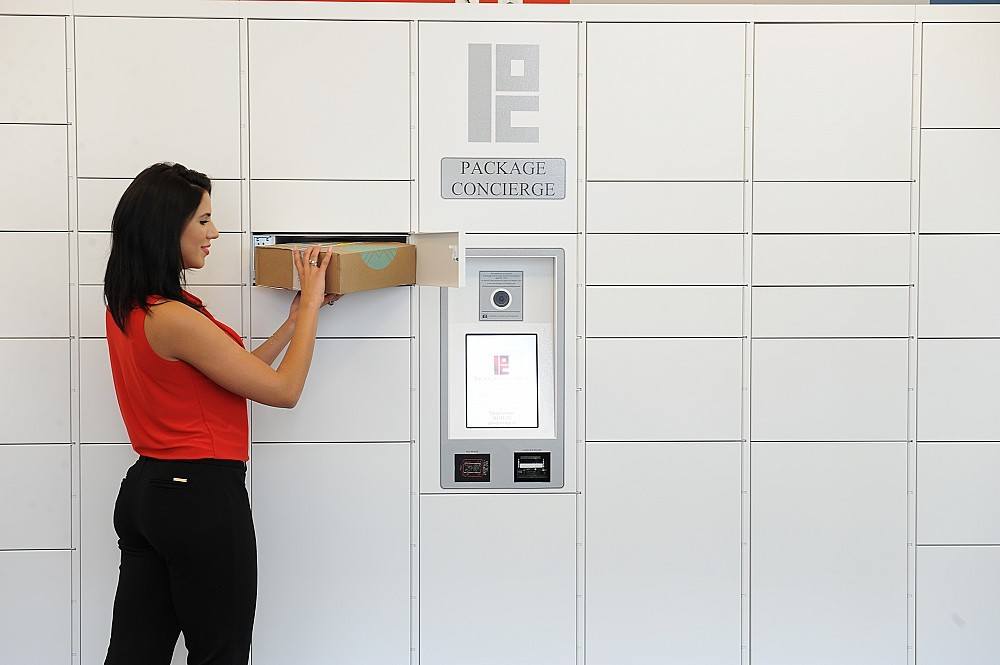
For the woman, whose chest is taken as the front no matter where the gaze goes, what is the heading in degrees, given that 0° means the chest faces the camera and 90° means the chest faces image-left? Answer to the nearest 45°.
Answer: approximately 225°

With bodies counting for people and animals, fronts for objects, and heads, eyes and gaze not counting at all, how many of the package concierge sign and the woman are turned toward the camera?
1

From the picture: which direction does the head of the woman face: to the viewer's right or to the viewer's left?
to the viewer's right

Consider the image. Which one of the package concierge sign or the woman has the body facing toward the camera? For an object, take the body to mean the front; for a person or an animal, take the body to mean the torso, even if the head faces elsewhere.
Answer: the package concierge sign

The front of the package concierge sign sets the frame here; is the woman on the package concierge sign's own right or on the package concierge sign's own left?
on the package concierge sign's own right

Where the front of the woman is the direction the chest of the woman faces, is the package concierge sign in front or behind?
in front

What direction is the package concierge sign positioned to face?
toward the camera

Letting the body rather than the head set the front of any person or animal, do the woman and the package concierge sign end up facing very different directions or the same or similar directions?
very different directions
